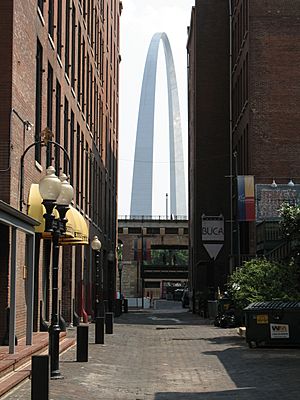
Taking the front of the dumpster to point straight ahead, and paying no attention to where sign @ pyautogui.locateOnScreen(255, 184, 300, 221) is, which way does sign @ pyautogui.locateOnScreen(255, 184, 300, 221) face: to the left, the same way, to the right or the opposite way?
the same way

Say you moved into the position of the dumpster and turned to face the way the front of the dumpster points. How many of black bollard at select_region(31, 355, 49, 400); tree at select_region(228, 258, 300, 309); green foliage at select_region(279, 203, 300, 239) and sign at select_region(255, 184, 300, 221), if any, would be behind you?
3

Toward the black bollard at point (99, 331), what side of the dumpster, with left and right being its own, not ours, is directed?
right

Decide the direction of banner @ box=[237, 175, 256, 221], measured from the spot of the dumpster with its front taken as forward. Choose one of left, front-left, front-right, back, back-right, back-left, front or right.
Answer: back

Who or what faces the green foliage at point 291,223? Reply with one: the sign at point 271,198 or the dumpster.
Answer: the sign

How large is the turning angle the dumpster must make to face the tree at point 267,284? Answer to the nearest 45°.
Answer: approximately 180°

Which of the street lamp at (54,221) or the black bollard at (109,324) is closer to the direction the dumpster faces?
the street lamp

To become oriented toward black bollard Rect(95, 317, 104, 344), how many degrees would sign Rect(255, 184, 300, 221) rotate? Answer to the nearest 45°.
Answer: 0° — it already faces it

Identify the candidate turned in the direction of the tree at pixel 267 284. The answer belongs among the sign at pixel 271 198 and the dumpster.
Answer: the sign

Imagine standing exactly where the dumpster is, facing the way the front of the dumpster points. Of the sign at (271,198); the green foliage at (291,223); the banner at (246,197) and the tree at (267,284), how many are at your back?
4

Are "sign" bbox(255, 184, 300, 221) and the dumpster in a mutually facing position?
no

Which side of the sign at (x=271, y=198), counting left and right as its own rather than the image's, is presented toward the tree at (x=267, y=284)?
front

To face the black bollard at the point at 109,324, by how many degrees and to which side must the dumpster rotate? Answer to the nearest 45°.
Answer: approximately 135° to its right

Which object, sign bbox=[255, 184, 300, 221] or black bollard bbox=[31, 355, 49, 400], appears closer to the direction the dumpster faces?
the black bollard

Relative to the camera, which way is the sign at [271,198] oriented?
toward the camera

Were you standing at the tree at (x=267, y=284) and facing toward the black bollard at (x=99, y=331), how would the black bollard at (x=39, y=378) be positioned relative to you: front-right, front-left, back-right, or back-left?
front-left

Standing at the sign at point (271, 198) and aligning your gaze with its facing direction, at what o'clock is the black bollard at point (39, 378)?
The black bollard is roughly at 12 o'clock from the sign.
